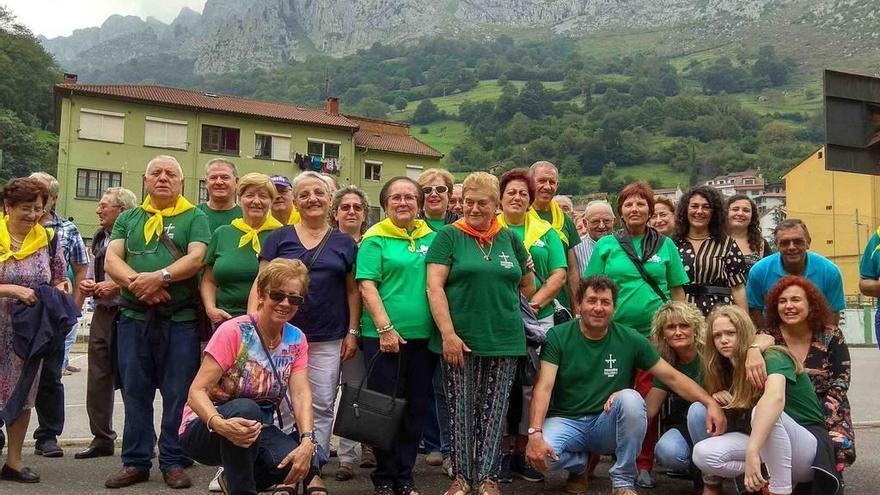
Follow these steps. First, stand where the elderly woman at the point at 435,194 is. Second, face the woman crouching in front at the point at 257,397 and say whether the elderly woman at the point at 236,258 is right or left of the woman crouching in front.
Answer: right

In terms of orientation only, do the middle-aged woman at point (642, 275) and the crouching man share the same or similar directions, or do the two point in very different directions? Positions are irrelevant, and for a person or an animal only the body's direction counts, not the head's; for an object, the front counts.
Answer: same or similar directions

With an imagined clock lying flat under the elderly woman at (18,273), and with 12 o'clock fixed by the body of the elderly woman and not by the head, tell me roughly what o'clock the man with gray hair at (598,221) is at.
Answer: The man with gray hair is roughly at 9 o'clock from the elderly woman.

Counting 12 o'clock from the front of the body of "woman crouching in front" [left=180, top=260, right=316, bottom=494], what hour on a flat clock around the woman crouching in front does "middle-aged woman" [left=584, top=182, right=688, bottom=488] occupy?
The middle-aged woman is roughly at 10 o'clock from the woman crouching in front.

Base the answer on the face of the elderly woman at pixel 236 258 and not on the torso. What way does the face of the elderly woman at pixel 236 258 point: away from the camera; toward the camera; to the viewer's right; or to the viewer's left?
toward the camera

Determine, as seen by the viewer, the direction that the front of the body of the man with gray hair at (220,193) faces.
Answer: toward the camera

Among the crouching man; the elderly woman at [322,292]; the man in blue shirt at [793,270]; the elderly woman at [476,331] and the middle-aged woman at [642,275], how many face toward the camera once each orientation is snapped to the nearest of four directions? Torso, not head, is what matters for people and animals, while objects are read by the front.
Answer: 5

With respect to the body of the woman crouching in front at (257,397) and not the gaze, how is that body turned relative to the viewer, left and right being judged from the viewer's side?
facing the viewer and to the right of the viewer

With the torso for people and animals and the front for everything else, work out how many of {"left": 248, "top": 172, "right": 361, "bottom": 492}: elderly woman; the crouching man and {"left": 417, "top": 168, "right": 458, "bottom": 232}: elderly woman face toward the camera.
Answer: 3

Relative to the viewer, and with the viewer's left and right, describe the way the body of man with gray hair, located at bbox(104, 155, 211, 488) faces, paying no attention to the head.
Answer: facing the viewer

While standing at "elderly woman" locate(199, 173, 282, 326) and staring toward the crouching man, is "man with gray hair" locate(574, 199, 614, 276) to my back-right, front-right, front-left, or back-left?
front-left

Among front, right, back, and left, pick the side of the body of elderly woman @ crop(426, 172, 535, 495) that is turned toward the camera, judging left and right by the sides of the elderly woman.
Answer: front

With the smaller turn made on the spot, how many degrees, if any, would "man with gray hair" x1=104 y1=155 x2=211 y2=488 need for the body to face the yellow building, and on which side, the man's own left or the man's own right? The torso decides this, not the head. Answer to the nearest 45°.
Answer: approximately 135° to the man's own left

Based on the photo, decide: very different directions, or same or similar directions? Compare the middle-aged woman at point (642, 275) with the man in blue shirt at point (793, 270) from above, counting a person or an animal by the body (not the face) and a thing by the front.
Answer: same or similar directions

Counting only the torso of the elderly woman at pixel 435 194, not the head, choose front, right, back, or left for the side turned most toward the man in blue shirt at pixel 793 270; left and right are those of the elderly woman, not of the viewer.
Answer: left

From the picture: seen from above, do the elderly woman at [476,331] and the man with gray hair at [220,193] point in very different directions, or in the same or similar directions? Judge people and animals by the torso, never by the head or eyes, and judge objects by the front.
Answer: same or similar directions
